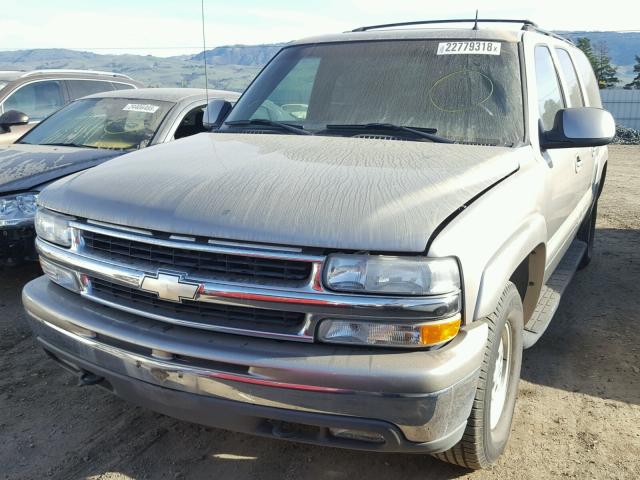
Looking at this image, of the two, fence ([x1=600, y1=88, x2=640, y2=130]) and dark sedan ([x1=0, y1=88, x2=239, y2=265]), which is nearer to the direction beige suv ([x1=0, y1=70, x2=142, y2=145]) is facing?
the dark sedan

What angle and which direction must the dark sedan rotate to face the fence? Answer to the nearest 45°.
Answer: approximately 180°

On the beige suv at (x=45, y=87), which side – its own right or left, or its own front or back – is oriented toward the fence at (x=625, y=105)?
back

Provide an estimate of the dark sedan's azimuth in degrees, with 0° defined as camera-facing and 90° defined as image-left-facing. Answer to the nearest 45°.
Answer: approximately 45°
